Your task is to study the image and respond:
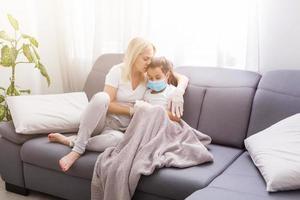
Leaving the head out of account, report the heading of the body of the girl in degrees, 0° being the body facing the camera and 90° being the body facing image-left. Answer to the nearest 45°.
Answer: approximately 45°

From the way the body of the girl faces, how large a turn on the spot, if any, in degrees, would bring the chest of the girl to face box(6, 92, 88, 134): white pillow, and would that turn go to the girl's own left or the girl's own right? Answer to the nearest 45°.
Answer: approximately 45° to the girl's own right

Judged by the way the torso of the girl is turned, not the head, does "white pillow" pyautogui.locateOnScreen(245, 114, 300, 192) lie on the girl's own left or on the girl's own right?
on the girl's own left

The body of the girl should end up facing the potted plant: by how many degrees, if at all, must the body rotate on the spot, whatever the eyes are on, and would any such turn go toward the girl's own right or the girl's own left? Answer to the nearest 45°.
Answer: approximately 90° to the girl's own right
